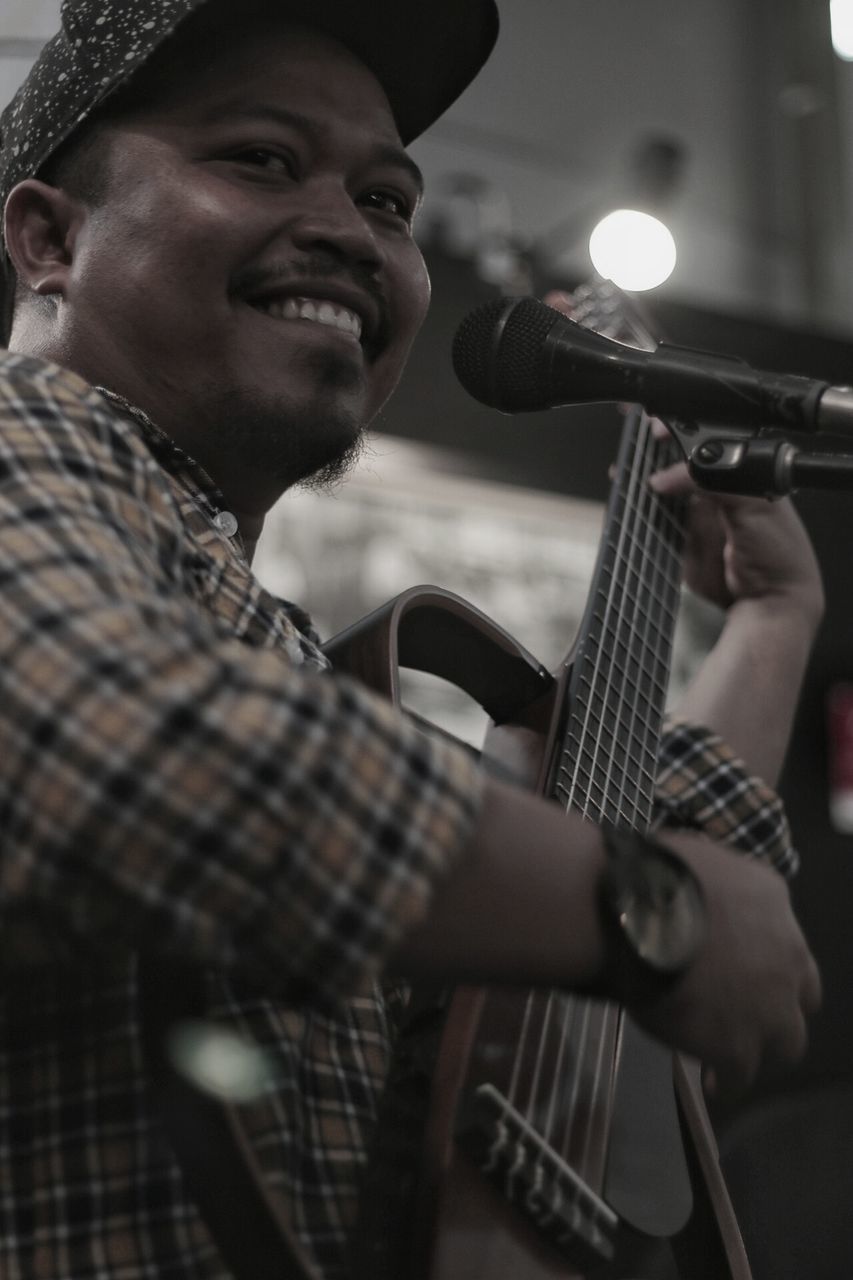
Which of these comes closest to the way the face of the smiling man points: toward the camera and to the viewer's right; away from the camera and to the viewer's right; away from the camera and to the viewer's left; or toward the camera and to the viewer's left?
toward the camera and to the viewer's right

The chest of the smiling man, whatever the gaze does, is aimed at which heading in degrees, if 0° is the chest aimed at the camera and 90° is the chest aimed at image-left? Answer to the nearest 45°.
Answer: approximately 315°
